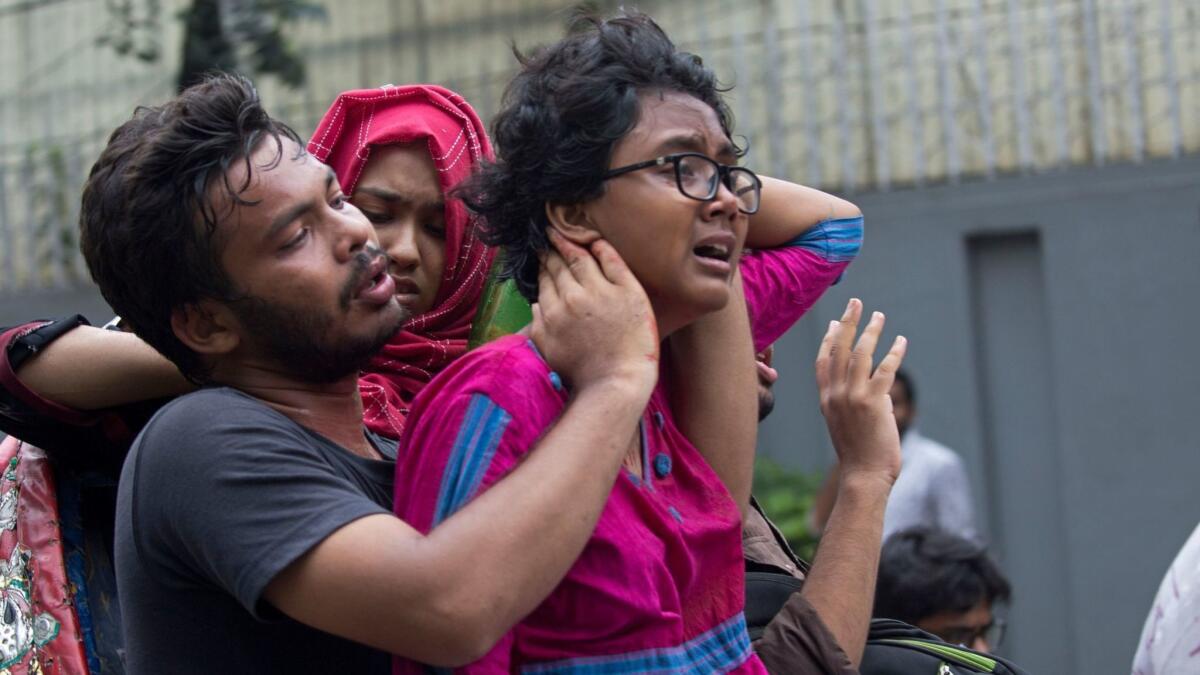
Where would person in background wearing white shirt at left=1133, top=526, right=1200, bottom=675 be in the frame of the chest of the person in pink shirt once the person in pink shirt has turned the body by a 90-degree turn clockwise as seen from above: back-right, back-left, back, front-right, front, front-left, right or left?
back

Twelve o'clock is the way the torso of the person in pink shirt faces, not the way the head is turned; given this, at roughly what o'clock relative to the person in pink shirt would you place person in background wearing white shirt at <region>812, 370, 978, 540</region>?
The person in background wearing white shirt is roughly at 8 o'clock from the person in pink shirt.

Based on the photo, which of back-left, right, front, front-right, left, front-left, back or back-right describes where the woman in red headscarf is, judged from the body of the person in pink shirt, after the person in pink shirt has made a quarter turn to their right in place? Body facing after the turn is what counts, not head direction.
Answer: right

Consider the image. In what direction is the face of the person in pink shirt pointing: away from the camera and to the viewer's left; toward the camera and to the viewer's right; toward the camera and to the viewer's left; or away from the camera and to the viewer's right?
toward the camera and to the viewer's right

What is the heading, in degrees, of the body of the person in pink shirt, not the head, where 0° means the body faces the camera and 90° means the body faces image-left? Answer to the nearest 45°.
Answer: approximately 315°
